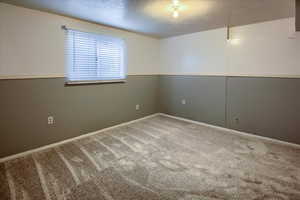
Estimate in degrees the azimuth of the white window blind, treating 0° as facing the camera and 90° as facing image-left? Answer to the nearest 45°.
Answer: approximately 315°

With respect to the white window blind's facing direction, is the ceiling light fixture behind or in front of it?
in front
